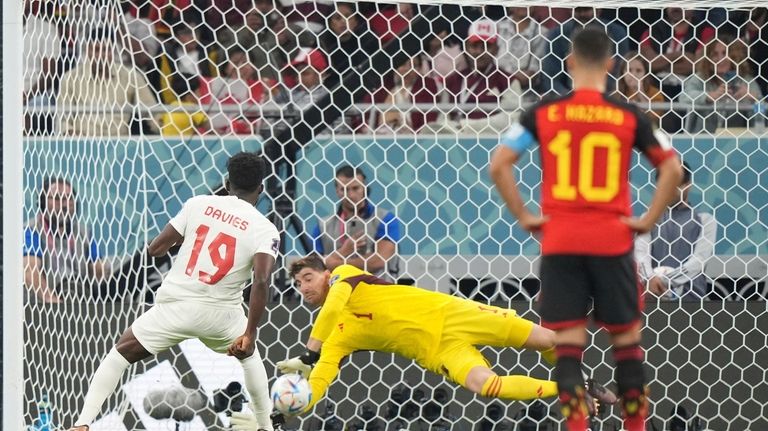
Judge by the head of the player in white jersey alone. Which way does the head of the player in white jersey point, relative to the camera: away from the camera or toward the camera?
away from the camera

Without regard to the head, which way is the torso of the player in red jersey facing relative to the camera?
away from the camera

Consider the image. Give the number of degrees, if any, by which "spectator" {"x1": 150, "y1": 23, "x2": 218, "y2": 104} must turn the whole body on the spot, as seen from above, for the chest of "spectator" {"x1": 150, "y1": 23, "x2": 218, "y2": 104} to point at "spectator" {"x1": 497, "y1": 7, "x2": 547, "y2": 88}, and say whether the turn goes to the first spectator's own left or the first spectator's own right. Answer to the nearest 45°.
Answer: approximately 90° to the first spectator's own left

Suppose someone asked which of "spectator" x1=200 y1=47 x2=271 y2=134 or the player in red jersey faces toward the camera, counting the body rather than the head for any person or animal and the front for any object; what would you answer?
the spectator

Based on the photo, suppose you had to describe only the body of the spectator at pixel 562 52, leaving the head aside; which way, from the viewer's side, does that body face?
toward the camera

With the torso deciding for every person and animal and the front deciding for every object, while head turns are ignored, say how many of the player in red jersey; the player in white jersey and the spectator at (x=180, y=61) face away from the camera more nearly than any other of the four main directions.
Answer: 2

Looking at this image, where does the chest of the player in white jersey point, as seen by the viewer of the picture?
away from the camera

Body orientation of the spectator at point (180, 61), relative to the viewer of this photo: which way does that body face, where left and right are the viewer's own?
facing the viewer

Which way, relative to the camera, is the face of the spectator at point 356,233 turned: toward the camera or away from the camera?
toward the camera

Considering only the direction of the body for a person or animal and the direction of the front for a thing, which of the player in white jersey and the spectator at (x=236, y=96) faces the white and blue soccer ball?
the spectator

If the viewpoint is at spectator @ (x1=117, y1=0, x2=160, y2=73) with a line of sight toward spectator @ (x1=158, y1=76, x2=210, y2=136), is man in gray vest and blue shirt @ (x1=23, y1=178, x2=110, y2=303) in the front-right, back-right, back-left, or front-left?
front-right

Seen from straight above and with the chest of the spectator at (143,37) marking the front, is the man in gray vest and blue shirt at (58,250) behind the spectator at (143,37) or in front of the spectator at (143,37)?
in front

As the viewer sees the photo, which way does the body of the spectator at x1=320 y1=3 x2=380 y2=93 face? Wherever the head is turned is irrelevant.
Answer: toward the camera

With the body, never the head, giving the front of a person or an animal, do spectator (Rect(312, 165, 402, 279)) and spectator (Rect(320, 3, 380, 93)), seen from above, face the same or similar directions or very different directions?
same or similar directions

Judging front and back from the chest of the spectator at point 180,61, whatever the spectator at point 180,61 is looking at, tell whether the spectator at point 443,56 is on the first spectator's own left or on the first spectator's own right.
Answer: on the first spectator's own left
